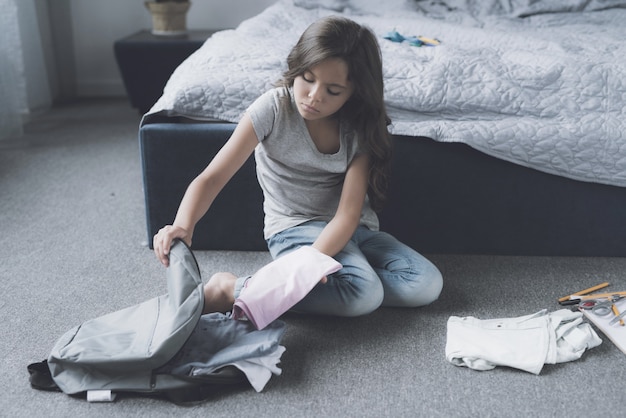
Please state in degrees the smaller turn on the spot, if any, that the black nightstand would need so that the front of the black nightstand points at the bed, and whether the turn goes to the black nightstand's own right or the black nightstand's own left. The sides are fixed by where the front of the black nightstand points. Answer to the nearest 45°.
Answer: approximately 45° to the black nightstand's own left

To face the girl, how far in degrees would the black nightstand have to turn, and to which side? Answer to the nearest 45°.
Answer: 0° — it already faces them

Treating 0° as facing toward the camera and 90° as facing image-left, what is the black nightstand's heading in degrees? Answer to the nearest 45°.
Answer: approximately 0°

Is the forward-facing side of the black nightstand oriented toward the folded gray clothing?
yes

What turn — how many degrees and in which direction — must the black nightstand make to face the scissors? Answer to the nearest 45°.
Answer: approximately 45° to its left

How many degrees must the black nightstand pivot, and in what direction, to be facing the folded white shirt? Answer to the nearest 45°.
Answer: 0° — it already faces it

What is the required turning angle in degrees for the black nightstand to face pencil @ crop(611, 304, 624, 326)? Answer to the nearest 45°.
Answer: approximately 45° to its left
